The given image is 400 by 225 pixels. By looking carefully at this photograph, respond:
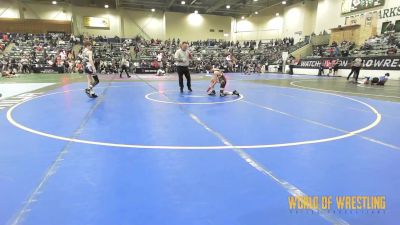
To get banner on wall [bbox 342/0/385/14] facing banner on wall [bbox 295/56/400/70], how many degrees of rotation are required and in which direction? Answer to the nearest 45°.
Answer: approximately 45° to its left

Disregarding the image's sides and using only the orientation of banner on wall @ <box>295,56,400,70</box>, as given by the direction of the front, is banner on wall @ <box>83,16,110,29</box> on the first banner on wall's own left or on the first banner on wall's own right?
on the first banner on wall's own right

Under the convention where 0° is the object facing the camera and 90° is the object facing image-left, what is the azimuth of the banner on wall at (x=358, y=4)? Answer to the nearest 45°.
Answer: approximately 45°

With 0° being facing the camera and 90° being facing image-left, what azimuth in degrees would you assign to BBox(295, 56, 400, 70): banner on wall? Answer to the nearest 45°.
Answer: approximately 45°

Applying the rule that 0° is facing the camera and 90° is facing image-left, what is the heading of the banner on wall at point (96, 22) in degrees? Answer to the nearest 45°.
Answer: approximately 0°

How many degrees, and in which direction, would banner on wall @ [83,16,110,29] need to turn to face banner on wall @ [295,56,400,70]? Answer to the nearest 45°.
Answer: approximately 45° to its left

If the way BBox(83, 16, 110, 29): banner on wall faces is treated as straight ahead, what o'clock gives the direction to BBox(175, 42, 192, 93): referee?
The referee is roughly at 12 o'clock from the banner on wall.
